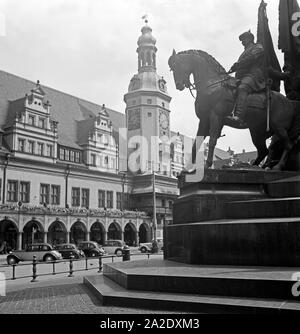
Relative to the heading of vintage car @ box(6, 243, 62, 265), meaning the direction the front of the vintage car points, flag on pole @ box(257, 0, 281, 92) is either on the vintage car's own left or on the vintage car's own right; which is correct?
on the vintage car's own left

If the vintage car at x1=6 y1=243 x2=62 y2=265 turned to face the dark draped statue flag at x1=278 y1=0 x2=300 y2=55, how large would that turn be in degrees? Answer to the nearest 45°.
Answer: approximately 90° to its left

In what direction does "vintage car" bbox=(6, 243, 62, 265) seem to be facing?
to the viewer's left

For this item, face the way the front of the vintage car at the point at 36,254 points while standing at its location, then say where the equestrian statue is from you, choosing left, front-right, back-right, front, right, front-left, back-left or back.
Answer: left
